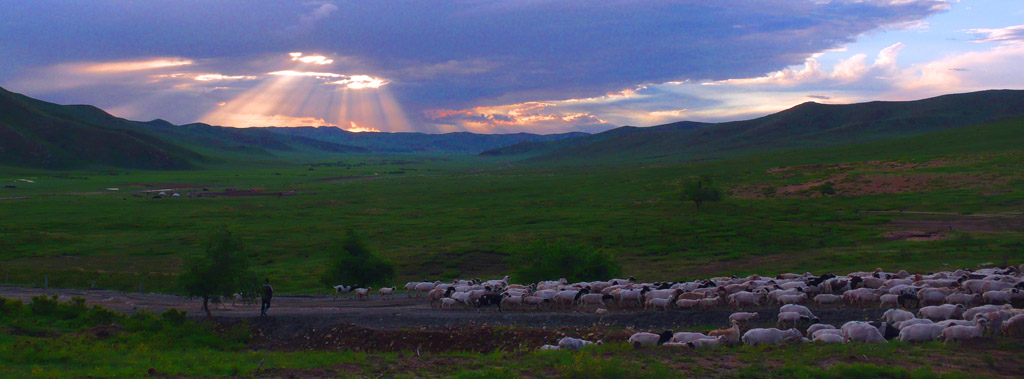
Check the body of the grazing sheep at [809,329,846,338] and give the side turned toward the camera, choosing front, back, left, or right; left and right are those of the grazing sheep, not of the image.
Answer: left

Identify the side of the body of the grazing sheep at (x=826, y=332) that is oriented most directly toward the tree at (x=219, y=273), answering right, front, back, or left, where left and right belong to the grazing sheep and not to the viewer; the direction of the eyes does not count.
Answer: front

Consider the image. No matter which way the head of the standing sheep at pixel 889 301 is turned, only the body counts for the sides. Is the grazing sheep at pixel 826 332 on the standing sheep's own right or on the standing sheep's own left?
on the standing sheep's own left

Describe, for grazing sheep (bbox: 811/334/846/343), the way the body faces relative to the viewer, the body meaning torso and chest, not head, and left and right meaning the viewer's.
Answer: facing to the left of the viewer

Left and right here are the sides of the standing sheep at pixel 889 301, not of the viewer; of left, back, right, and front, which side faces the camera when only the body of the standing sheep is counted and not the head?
left

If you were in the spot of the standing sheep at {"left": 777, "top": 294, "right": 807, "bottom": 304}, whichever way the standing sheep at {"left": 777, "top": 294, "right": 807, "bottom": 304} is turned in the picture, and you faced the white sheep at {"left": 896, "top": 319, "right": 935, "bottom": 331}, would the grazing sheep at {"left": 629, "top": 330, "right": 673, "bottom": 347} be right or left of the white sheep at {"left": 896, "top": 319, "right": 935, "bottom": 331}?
right

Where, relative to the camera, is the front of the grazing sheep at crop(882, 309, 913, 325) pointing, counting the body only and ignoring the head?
to the viewer's left

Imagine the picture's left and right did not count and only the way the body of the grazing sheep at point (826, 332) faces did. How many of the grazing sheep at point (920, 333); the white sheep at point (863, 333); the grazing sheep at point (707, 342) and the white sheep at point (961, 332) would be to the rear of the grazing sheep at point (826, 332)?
3

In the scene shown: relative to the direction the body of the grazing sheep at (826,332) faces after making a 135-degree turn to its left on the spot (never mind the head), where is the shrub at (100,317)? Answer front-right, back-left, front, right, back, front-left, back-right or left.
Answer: back-right

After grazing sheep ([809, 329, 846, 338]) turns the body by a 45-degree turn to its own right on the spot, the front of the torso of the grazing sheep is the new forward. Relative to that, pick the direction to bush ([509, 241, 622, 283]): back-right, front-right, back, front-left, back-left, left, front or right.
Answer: front

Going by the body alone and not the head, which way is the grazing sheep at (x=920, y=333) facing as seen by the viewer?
to the viewer's left
